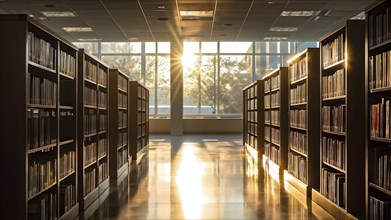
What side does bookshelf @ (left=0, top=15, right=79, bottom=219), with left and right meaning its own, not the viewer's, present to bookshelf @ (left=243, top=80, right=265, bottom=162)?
left

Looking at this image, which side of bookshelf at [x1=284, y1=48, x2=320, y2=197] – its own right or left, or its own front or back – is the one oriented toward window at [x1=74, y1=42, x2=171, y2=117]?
right

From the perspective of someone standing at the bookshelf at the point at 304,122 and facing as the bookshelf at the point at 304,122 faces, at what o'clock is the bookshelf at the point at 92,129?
the bookshelf at the point at 92,129 is roughly at 1 o'clock from the bookshelf at the point at 304,122.

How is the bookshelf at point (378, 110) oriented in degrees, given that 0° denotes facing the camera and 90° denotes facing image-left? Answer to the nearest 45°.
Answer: approximately 45°

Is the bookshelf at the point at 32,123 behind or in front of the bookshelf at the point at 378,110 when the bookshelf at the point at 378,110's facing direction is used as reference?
in front

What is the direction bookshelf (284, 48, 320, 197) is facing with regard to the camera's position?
facing the viewer and to the left of the viewer

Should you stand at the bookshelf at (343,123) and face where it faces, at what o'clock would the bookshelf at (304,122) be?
the bookshelf at (304,122) is roughly at 4 o'clock from the bookshelf at (343,123).

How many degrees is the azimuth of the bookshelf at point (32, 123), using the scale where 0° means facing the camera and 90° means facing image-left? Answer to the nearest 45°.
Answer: approximately 315°
